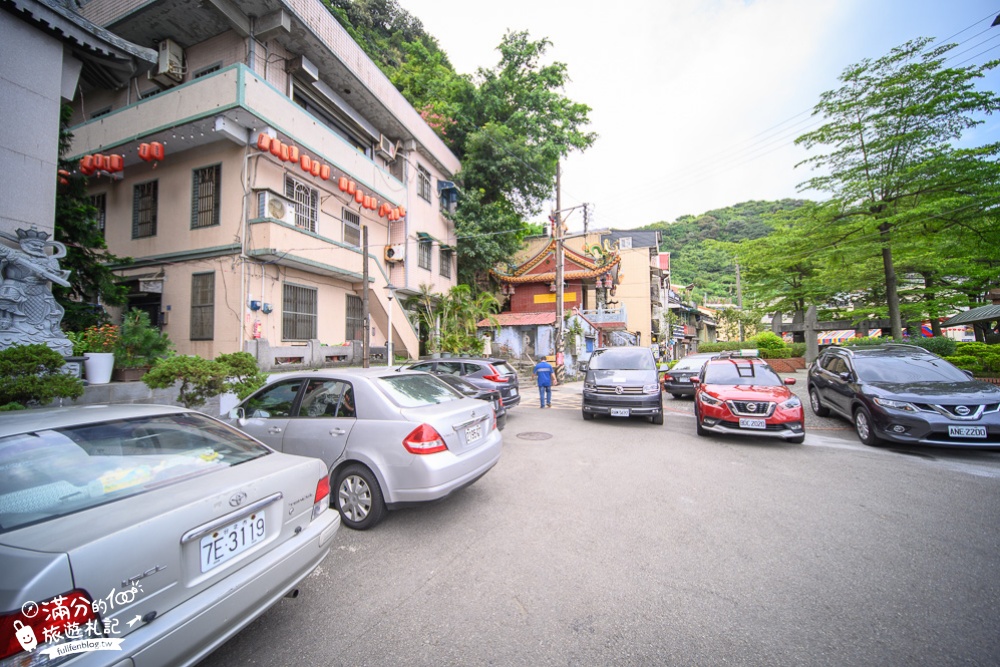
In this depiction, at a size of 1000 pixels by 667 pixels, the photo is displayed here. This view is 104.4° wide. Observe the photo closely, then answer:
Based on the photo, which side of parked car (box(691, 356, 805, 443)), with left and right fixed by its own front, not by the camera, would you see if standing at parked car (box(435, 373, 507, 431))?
right

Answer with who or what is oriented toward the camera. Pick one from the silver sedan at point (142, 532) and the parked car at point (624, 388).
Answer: the parked car

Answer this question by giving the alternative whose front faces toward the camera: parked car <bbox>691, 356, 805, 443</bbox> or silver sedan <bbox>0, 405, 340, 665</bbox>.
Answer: the parked car

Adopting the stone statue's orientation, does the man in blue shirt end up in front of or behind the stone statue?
in front

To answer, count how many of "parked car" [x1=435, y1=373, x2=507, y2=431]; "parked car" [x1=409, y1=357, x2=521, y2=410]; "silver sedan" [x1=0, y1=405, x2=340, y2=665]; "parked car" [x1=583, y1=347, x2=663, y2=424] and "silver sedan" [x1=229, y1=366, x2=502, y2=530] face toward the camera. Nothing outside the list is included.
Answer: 1

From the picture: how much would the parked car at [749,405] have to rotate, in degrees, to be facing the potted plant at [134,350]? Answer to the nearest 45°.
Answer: approximately 45° to its right

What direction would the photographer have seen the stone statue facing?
facing the viewer and to the right of the viewer

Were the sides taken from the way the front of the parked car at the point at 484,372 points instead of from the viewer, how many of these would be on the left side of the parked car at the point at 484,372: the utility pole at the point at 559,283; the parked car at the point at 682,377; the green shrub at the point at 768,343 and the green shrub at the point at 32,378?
1

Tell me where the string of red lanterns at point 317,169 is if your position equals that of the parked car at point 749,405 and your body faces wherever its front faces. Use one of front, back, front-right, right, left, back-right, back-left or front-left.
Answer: right

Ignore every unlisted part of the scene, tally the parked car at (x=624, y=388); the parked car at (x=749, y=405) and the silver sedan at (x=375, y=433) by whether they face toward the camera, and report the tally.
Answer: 2

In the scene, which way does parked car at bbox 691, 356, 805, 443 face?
toward the camera

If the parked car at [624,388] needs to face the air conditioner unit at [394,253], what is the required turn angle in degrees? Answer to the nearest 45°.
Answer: approximately 135° to its right

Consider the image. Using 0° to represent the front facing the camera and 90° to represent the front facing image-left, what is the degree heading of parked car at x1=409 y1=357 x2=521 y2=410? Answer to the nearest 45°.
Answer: approximately 135°

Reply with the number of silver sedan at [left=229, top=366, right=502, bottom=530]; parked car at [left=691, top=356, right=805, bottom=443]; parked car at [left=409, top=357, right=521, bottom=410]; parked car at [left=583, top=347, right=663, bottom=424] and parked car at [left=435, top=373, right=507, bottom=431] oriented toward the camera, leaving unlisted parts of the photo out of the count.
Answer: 2

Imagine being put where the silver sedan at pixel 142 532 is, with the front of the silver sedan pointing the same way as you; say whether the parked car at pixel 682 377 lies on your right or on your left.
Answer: on your right

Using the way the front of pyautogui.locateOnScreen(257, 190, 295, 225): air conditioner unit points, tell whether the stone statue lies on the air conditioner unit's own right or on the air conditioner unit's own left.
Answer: on the air conditioner unit's own right

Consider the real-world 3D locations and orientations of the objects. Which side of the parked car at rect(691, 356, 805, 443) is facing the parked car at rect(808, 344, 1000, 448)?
left
